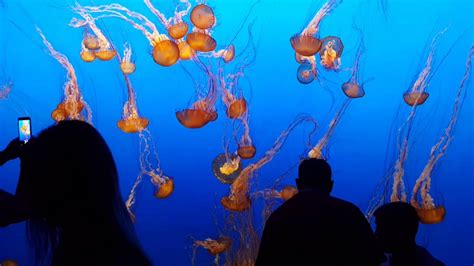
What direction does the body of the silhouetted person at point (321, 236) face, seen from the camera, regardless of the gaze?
away from the camera

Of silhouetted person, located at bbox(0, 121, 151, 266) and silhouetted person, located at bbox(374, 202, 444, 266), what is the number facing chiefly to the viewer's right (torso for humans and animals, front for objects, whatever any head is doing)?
0

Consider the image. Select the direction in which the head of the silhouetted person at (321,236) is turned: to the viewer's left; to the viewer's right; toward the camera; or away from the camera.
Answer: away from the camera

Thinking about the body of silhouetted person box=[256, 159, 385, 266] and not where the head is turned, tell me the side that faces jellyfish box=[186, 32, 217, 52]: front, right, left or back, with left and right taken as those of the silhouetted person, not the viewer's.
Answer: front

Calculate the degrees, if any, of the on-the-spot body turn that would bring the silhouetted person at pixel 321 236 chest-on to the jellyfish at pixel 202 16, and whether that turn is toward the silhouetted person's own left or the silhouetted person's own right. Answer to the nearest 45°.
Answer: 0° — they already face it

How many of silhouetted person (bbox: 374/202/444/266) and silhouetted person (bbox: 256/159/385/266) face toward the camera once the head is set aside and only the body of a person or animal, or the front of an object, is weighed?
0

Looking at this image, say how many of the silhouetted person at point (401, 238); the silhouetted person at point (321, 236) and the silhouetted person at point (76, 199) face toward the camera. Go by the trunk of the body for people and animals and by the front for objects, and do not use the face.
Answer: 0

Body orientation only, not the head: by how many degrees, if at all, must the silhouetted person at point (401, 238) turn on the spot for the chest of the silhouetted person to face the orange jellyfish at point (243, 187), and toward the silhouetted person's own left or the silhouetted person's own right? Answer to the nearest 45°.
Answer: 0° — they already face it

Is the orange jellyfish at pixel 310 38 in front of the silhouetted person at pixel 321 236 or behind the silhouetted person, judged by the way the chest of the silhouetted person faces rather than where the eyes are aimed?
in front

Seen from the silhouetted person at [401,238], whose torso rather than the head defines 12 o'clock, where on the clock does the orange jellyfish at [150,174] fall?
The orange jellyfish is roughly at 12 o'clock from the silhouetted person.

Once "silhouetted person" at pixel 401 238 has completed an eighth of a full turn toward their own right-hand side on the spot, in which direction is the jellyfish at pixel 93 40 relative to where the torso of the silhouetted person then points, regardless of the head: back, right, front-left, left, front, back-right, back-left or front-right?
front-left

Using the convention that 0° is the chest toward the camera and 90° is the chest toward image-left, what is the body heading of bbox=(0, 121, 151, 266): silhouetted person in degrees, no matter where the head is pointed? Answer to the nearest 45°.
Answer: approximately 135°

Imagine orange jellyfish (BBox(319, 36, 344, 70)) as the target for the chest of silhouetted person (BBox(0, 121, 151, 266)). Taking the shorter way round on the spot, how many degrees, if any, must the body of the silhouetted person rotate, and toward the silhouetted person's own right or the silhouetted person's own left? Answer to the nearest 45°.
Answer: approximately 90° to the silhouetted person's own right

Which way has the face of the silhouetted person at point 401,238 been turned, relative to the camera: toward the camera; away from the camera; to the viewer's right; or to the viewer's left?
away from the camera

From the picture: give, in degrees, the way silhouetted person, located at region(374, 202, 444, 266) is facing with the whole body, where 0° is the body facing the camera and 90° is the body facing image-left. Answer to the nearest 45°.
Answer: approximately 135°

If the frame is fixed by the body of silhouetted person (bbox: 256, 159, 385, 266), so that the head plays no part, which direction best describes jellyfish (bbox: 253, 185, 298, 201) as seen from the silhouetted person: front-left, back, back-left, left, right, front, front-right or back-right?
front

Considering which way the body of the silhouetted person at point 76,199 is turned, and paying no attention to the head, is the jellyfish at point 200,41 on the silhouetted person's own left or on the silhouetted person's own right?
on the silhouetted person's own right
